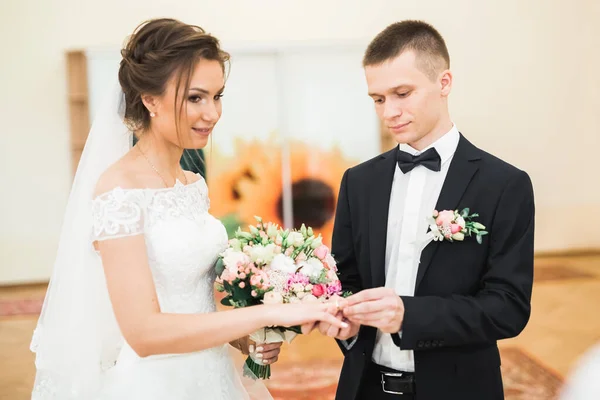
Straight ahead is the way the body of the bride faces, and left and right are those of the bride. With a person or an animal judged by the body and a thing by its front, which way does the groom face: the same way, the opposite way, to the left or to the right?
to the right

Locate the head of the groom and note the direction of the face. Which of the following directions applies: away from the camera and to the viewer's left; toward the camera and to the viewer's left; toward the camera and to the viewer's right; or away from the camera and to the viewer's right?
toward the camera and to the viewer's left

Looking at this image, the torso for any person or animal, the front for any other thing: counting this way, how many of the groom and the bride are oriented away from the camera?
0

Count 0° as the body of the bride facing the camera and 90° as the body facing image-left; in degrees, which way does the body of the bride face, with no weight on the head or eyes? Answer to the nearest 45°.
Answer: approximately 315°

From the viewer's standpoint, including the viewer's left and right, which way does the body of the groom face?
facing the viewer and to the left of the viewer

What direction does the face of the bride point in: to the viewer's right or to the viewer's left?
to the viewer's right

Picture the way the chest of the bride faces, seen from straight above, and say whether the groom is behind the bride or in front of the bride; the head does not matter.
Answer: in front

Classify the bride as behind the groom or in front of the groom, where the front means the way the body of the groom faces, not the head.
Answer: in front
